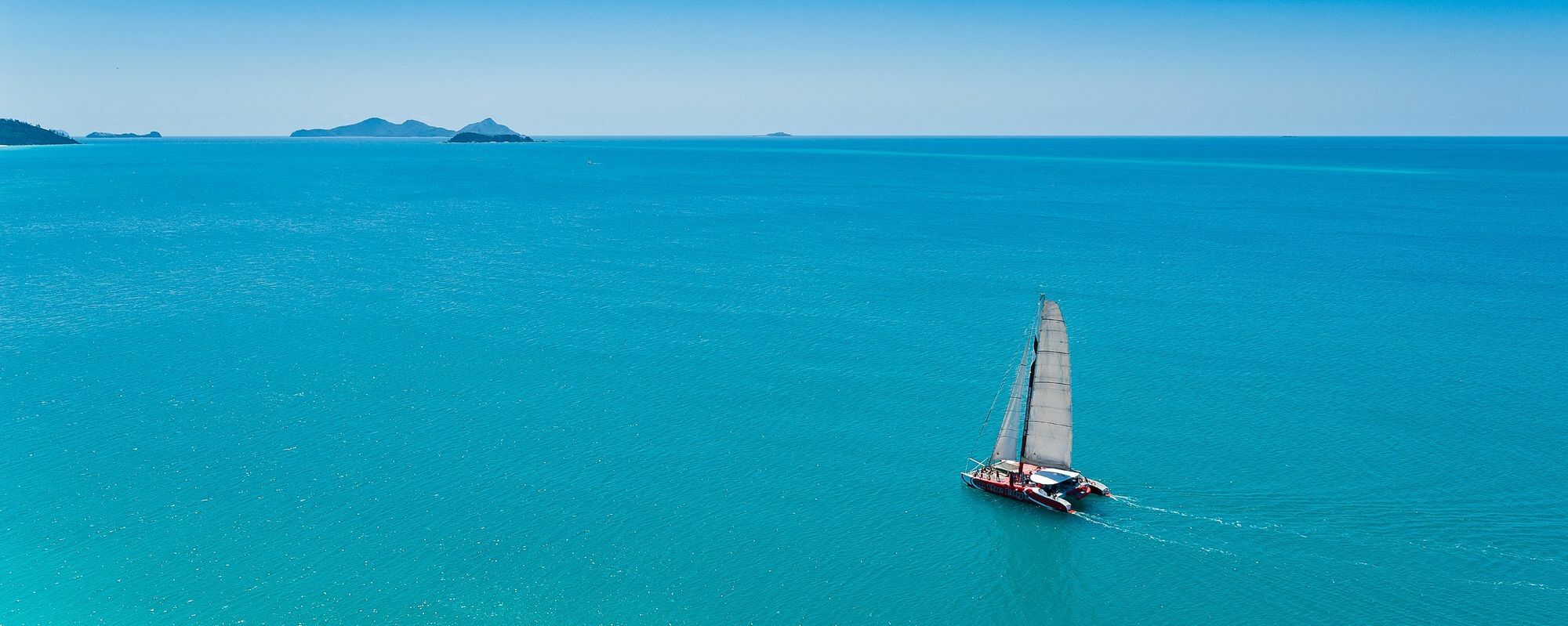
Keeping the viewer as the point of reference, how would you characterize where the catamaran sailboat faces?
facing away from the viewer and to the left of the viewer
